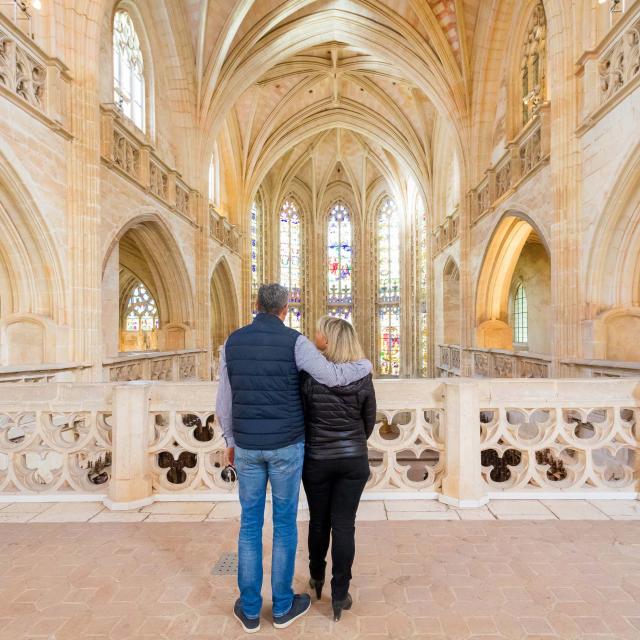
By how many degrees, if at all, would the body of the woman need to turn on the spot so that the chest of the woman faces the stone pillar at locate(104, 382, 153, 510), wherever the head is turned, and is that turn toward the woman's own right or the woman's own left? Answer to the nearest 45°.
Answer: approximately 45° to the woman's own left

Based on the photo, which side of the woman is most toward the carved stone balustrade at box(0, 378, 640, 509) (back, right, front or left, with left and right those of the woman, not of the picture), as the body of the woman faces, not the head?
front

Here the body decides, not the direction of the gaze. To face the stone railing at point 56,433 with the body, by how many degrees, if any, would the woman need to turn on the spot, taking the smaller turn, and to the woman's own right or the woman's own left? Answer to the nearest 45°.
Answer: approximately 45° to the woman's own left

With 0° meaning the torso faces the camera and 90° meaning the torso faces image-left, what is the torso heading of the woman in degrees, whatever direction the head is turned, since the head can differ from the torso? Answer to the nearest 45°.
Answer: approximately 180°

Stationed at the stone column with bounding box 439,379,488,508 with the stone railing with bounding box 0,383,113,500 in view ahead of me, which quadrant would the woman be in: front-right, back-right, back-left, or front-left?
front-left

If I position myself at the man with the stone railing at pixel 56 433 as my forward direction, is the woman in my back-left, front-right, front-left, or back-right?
back-right

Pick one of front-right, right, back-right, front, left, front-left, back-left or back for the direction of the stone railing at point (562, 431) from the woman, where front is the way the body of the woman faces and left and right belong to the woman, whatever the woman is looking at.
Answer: front-right

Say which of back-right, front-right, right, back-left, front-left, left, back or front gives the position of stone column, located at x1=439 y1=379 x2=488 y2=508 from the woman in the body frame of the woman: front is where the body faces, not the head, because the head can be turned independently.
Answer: front-right
